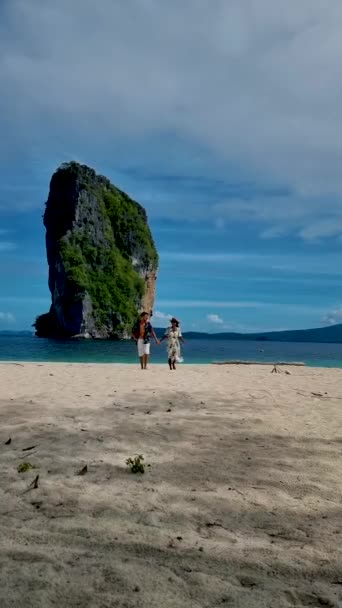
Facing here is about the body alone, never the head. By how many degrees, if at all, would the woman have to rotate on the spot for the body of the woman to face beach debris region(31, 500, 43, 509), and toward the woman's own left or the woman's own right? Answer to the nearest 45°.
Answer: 0° — they already face it

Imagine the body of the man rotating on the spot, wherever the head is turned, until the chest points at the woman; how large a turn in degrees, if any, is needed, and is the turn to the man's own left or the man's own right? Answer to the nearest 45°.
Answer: approximately 135° to the man's own left

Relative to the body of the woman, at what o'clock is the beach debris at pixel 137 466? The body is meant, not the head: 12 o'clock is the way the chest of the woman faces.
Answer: The beach debris is roughly at 12 o'clock from the woman.

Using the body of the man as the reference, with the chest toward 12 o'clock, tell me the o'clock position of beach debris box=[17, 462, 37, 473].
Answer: The beach debris is roughly at 12 o'clock from the man.

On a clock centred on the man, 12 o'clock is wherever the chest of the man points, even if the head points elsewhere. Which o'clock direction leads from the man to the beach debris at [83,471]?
The beach debris is roughly at 12 o'clock from the man.

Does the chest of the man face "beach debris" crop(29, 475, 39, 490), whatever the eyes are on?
yes

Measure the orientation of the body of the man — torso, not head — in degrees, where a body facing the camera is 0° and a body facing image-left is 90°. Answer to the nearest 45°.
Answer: approximately 0°

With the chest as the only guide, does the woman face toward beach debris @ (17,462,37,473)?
yes

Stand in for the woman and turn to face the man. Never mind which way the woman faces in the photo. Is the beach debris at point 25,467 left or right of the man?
left
